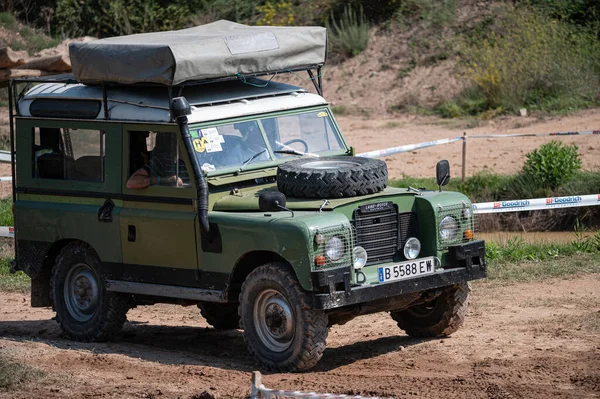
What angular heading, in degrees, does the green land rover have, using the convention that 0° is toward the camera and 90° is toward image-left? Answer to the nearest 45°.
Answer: approximately 315°

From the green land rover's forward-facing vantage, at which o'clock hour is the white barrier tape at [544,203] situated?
The white barrier tape is roughly at 9 o'clock from the green land rover.

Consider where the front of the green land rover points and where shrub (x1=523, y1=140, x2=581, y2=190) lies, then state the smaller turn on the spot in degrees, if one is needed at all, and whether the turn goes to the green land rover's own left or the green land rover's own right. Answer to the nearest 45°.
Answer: approximately 90° to the green land rover's own left

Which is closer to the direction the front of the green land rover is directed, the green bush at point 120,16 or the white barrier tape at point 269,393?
the white barrier tape

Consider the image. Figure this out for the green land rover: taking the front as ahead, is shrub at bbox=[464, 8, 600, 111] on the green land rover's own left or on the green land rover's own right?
on the green land rover's own left

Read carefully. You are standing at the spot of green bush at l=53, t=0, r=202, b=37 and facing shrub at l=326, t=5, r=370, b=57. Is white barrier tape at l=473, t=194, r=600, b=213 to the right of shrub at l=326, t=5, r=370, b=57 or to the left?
right

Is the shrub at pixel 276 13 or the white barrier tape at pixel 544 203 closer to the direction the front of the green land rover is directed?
the white barrier tape

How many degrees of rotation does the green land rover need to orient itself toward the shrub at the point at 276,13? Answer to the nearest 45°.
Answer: approximately 135° to its left

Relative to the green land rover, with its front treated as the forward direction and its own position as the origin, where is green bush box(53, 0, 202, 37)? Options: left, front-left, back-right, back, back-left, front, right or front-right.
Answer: back-left

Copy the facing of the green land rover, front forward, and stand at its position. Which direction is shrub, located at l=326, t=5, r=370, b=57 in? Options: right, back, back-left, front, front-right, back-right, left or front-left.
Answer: back-left

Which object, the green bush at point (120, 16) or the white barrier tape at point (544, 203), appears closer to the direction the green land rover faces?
the white barrier tape
